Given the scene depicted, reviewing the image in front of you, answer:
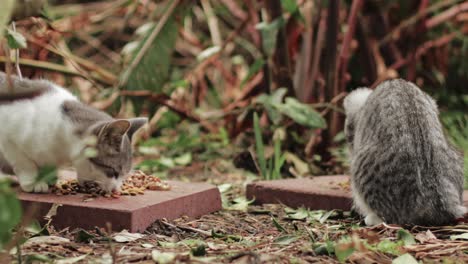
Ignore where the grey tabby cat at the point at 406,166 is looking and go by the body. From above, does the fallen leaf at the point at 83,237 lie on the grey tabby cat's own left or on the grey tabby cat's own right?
on the grey tabby cat's own left

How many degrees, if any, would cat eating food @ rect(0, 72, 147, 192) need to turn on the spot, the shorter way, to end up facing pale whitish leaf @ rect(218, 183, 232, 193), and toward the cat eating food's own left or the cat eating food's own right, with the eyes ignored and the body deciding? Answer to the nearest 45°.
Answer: approximately 45° to the cat eating food's own left

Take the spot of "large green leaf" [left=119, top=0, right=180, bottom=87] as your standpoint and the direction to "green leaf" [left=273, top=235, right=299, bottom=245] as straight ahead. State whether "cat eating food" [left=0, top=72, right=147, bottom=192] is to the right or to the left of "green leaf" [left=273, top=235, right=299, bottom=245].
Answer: right

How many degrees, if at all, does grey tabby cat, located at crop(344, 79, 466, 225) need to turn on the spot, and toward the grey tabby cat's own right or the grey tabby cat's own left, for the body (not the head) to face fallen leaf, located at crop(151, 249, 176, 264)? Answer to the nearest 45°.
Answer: approximately 135° to the grey tabby cat's own left

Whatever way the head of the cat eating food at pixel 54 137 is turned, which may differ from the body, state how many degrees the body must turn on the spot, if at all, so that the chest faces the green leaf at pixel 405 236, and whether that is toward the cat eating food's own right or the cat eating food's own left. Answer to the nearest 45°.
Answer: approximately 45° to the cat eating food's own right

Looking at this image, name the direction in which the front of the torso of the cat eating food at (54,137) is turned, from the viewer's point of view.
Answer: to the viewer's right

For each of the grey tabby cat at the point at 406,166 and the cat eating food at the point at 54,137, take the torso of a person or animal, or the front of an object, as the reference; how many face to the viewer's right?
1

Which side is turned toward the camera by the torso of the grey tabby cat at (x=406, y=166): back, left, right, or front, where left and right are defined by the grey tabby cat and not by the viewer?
back

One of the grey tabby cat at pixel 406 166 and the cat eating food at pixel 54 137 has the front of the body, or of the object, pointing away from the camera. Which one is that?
the grey tabby cat
